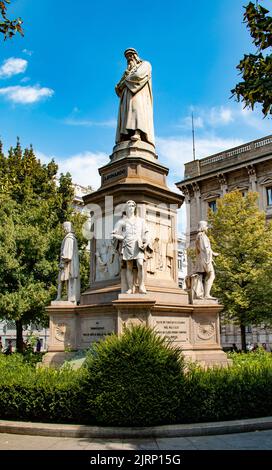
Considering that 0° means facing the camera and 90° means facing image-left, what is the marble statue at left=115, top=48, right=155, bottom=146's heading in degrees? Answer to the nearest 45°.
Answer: approximately 45°

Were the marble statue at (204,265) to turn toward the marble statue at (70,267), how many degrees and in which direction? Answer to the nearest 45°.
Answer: approximately 180°

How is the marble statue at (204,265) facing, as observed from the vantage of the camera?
facing to the right of the viewer

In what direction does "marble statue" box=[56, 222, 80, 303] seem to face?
to the viewer's left

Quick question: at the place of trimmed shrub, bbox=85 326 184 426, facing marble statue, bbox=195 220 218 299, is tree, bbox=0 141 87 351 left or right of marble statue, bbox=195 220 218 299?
left

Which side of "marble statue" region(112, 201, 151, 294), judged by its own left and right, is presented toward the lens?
front

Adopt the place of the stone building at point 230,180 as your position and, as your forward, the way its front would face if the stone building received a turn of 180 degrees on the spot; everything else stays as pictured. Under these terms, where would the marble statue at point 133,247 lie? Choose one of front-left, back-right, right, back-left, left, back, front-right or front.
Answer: back-right

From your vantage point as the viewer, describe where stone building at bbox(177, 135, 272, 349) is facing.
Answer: facing the viewer and to the left of the viewer

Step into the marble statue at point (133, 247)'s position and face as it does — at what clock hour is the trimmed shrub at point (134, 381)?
The trimmed shrub is roughly at 12 o'clock from the marble statue.
